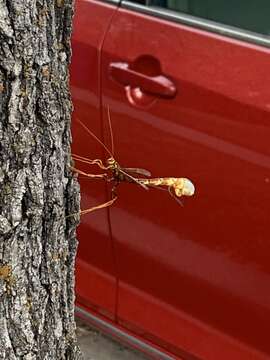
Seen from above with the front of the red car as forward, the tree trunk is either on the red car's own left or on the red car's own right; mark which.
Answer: on the red car's own right

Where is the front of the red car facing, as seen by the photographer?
facing the viewer and to the right of the viewer
